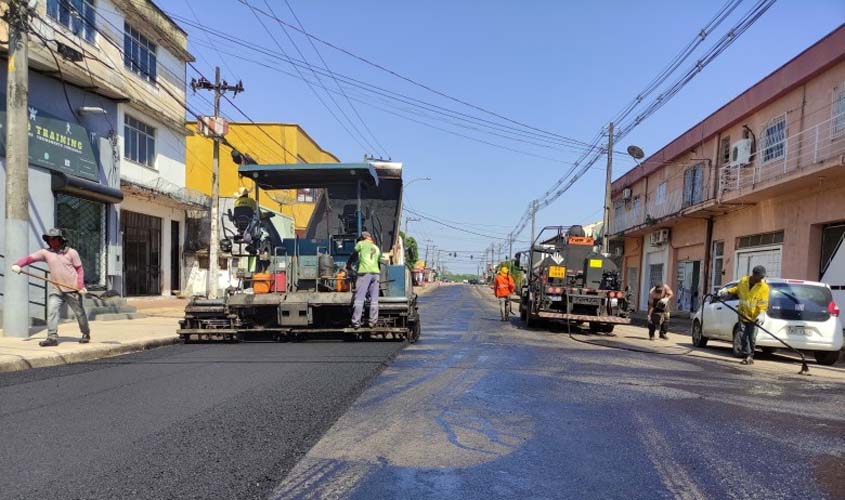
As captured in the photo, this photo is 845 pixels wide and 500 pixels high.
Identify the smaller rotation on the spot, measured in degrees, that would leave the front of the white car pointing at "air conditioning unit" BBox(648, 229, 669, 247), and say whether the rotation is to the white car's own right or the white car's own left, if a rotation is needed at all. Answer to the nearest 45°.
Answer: approximately 45° to the white car's own right

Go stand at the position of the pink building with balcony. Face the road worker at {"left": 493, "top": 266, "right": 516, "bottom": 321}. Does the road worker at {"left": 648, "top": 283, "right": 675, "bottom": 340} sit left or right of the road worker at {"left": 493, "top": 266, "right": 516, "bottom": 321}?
left

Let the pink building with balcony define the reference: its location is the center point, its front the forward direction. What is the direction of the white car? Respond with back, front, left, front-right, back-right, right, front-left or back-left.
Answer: front-left

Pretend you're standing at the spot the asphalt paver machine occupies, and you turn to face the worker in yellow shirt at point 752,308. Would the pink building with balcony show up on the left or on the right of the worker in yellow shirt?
left

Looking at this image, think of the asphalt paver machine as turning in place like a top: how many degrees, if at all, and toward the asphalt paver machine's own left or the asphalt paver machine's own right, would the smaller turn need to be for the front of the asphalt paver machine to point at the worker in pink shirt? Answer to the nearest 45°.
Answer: approximately 90° to the asphalt paver machine's own left

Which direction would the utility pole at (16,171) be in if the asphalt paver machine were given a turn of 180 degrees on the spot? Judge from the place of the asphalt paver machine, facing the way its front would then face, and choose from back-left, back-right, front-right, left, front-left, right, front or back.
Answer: right

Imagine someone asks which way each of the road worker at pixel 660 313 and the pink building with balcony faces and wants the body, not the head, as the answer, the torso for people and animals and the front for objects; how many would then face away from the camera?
0

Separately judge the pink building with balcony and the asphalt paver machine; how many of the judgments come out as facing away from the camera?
1

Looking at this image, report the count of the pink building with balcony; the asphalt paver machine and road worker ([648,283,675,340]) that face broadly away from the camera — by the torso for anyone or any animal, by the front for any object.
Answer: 1

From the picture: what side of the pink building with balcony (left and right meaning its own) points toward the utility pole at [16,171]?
front

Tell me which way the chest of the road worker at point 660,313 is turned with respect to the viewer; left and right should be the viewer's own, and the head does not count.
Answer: facing the viewer

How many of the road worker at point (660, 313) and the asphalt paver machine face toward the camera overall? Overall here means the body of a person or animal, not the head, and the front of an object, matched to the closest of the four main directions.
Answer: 1

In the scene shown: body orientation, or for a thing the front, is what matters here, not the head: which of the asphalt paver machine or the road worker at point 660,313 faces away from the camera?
the asphalt paver machine

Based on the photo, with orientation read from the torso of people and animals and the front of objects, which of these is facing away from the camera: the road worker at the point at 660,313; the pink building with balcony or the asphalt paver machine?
the asphalt paver machine

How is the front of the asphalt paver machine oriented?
away from the camera

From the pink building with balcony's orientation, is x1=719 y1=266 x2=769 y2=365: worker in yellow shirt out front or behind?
out front

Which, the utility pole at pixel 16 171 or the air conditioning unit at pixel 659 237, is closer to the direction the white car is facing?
the air conditioning unit

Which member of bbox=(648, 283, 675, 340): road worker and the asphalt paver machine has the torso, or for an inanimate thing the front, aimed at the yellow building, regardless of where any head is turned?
the asphalt paver machine

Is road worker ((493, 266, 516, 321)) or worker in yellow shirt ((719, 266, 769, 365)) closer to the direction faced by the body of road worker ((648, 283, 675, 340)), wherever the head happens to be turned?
the worker in yellow shirt
